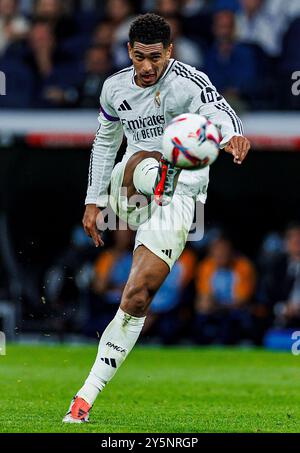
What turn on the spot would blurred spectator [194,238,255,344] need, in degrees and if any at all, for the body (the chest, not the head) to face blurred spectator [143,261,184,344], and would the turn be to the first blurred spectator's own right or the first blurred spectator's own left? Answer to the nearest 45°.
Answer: approximately 90° to the first blurred spectator's own right

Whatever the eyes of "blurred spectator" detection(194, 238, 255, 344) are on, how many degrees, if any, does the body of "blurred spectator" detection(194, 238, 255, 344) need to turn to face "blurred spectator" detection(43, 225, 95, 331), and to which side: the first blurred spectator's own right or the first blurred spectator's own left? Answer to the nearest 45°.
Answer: approximately 90° to the first blurred spectator's own right

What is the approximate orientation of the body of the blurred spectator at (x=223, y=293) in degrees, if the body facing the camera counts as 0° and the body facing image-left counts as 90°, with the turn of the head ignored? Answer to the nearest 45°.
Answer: approximately 0°

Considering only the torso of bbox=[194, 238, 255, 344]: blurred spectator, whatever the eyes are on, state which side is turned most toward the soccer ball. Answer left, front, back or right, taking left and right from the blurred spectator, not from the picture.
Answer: front

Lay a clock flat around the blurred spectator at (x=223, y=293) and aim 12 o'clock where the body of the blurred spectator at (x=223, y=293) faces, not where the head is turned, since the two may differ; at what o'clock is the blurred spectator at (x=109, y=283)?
the blurred spectator at (x=109, y=283) is roughly at 3 o'clock from the blurred spectator at (x=223, y=293).
